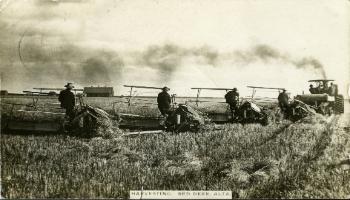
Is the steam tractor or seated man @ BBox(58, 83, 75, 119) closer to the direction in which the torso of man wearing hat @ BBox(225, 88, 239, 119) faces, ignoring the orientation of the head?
the steam tractor

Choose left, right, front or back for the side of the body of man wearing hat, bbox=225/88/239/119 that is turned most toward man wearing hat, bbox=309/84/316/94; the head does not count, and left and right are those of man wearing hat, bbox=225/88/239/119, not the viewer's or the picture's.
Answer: front

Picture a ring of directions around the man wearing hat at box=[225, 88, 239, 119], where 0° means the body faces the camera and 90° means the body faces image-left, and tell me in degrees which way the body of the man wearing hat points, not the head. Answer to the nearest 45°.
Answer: approximately 270°

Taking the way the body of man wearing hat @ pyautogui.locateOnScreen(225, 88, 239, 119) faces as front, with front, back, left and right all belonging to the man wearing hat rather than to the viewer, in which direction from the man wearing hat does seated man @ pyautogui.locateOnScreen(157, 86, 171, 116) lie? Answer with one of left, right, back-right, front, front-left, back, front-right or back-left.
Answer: back

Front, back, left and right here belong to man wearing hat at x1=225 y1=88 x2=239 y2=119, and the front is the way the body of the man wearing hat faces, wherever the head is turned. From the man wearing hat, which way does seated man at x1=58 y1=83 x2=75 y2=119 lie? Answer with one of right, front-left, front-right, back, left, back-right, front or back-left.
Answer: back

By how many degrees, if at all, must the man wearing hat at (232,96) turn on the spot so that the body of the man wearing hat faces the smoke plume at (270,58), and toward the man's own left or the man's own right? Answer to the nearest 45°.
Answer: approximately 45° to the man's own right

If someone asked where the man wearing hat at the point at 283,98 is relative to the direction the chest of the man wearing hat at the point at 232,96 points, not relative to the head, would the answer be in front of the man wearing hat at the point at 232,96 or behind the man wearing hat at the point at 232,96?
in front

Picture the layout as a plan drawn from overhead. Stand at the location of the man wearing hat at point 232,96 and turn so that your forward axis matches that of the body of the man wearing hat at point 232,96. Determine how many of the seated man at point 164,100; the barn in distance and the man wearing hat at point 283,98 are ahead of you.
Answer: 1

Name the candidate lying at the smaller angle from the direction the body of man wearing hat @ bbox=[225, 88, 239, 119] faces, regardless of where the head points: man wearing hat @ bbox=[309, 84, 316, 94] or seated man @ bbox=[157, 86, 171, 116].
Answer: the man wearing hat

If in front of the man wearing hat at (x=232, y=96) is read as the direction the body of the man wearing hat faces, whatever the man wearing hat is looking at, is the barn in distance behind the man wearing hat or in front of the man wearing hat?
behind

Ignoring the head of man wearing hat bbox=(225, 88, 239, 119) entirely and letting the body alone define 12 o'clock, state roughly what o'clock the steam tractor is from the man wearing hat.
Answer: The steam tractor is roughly at 11 o'clock from the man wearing hat.
